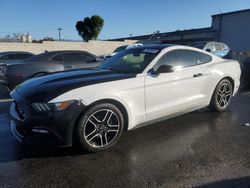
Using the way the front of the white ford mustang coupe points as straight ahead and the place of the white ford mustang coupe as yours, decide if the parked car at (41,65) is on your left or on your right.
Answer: on your right

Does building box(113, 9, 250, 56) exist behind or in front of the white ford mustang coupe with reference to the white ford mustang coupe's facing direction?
behind

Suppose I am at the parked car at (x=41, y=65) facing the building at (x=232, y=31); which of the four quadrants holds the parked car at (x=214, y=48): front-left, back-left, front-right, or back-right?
front-right

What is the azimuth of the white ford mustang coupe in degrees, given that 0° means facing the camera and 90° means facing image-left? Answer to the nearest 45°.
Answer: approximately 45°

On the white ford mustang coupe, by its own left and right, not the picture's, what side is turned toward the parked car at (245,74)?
back
